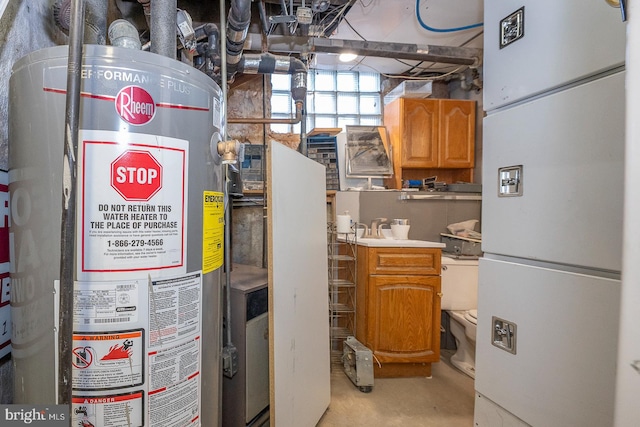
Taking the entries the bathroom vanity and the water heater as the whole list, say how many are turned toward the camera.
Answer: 2

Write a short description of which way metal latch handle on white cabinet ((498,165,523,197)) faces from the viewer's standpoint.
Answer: facing the viewer and to the left of the viewer

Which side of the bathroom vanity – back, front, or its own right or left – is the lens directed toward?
front

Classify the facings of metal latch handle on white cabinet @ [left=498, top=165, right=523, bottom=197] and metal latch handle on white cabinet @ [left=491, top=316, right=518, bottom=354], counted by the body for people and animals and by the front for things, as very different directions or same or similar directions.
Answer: same or similar directions

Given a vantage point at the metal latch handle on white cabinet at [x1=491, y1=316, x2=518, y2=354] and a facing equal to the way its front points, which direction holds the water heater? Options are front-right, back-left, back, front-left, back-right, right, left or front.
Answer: front

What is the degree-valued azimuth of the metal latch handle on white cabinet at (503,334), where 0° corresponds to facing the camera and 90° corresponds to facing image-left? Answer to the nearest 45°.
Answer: approximately 45°

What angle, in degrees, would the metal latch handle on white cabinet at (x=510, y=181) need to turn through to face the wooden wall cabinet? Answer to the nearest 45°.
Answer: approximately 135° to its right

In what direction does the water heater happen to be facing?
toward the camera
